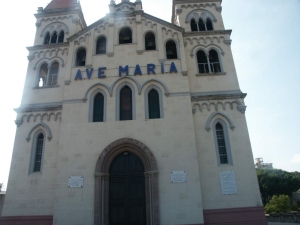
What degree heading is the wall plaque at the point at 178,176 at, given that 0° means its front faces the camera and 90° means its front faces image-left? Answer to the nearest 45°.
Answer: approximately 0°

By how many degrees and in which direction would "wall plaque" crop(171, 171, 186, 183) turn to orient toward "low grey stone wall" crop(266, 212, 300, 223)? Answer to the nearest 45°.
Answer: approximately 135° to its left

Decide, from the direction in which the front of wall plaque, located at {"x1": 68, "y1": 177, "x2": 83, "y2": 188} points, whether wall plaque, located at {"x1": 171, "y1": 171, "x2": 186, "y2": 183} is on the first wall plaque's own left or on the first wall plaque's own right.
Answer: on the first wall plaque's own left

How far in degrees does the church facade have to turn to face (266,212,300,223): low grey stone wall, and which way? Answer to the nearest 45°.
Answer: approximately 135° to its left

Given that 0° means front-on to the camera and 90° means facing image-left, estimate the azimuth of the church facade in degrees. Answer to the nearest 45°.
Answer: approximately 0°

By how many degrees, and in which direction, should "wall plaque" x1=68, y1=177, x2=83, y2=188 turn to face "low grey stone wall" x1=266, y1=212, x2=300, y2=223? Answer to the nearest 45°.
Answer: approximately 90° to its left

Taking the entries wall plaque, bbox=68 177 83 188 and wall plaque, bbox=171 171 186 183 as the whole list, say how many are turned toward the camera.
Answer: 2

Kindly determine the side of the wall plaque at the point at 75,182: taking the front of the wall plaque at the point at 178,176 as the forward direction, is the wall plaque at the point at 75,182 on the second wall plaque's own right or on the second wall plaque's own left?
on the second wall plaque's own right
